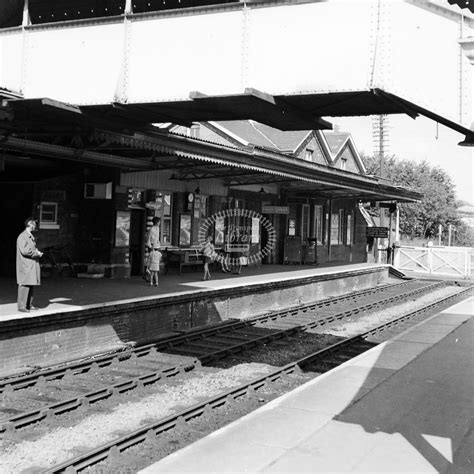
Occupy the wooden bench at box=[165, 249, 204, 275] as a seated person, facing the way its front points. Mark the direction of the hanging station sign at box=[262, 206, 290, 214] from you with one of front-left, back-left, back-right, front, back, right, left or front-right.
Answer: left

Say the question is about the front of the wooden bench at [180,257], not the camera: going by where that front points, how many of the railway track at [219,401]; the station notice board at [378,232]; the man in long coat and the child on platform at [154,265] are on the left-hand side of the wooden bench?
1

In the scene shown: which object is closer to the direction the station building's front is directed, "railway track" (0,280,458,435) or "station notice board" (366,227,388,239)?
the railway track

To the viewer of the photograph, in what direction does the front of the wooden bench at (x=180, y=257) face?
facing the viewer and to the right of the viewer

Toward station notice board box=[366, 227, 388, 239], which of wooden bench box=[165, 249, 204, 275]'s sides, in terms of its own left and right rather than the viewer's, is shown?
left

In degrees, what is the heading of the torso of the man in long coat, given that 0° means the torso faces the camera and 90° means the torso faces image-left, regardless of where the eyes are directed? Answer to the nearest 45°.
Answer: approximately 270°

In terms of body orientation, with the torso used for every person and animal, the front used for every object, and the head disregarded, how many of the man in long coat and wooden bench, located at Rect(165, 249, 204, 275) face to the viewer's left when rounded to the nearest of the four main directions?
0

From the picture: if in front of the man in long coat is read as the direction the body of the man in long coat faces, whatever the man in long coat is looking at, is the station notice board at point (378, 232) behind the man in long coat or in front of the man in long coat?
in front

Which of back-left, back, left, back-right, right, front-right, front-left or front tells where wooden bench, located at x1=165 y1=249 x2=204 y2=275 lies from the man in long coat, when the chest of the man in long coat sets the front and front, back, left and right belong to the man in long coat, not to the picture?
front-left

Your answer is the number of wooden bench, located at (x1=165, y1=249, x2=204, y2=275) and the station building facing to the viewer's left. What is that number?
0
